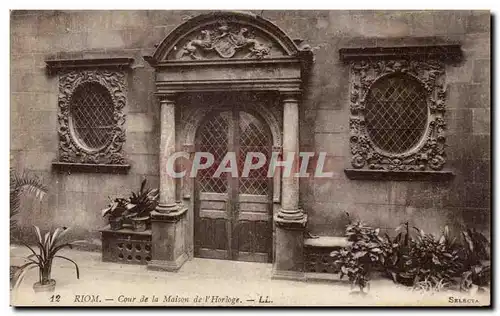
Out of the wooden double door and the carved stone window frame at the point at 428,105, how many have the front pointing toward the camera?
2

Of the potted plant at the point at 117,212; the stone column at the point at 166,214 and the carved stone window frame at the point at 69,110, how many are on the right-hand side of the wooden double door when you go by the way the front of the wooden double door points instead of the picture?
3

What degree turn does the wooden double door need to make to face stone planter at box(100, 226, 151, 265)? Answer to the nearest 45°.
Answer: approximately 90° to its right

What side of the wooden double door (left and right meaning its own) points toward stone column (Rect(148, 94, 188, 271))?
right

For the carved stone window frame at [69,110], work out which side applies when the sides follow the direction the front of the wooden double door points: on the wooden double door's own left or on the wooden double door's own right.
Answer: on the wooden double door's own right

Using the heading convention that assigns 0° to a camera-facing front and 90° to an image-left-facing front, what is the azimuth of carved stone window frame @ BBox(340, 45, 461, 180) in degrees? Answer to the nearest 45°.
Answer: approximately 0°

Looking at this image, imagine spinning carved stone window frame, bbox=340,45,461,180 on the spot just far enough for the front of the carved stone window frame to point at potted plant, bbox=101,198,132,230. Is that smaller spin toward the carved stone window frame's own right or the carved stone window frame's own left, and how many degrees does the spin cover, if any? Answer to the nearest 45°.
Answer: approximately 90° to the carved stone window frame's own right

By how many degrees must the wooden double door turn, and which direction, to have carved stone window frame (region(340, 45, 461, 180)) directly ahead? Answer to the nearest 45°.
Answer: approximately 90° to its left

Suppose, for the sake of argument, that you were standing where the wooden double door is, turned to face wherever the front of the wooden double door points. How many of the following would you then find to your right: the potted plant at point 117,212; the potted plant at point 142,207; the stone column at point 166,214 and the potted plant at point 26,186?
4

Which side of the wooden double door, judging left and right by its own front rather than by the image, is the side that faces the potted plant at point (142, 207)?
right

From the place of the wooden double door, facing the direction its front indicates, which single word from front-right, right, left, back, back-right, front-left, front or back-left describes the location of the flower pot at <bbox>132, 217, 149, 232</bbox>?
right

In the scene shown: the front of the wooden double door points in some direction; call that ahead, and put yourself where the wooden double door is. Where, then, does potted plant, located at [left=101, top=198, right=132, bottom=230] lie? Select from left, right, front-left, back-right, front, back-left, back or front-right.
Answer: right

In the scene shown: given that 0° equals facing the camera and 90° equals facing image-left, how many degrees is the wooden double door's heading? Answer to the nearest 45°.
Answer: approximately 0°
